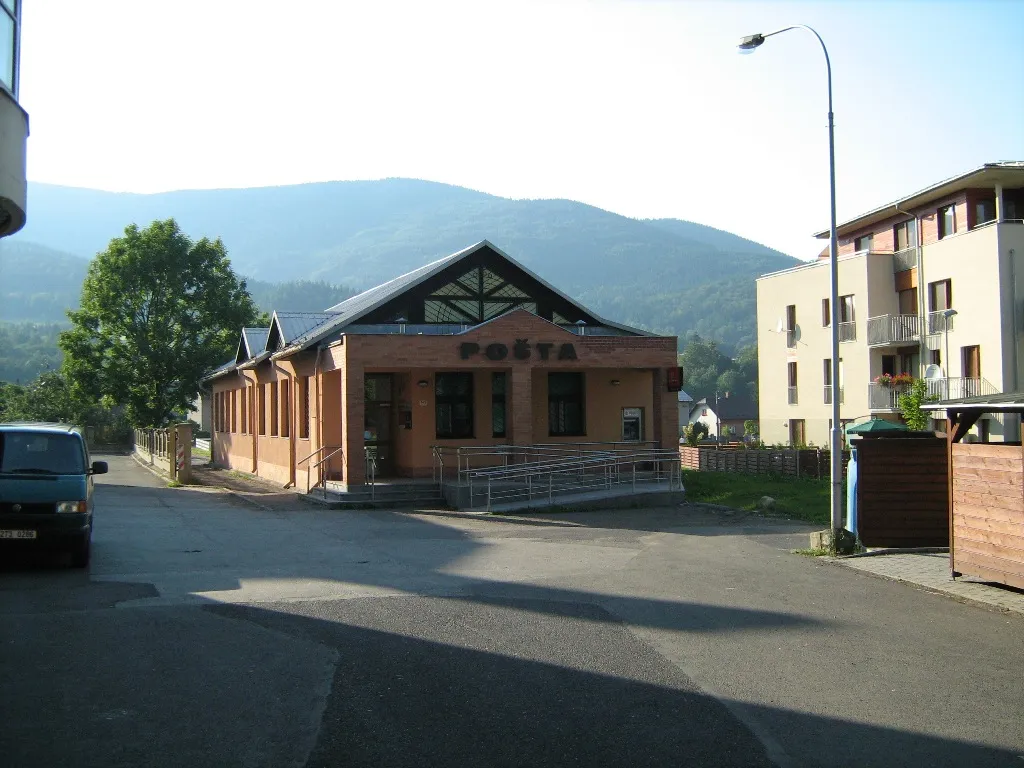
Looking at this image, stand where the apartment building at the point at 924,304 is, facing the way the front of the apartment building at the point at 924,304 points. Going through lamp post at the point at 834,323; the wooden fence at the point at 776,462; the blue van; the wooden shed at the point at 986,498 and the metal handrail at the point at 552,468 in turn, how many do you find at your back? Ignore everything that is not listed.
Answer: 0

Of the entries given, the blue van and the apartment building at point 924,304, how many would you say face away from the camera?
0

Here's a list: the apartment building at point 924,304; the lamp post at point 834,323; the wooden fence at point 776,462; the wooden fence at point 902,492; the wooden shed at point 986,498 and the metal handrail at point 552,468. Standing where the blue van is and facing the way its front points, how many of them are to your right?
0

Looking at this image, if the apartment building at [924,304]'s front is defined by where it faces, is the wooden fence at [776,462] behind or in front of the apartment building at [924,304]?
in front

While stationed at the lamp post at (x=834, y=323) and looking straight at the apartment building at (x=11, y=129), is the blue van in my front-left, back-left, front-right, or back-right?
front-right

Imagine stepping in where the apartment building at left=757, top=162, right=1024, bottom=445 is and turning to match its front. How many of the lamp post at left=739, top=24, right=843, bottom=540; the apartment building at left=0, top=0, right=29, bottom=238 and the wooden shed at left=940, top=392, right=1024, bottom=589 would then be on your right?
0

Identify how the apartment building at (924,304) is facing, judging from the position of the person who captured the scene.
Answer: facing the viewer and to the left of the viewer

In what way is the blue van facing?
toward the camera

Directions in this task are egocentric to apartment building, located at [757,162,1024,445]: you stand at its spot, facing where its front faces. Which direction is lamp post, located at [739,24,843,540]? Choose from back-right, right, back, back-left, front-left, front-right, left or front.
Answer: front-left

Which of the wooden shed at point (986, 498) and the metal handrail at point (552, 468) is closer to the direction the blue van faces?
the wooden shed

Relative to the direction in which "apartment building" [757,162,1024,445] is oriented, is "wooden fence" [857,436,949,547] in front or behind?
in front

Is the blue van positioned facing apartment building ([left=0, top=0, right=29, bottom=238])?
yes

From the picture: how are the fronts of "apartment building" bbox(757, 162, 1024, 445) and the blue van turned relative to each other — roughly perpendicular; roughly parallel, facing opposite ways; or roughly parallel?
roughly perpendicular

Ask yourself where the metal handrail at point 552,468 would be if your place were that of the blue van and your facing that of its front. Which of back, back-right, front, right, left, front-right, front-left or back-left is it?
back-left

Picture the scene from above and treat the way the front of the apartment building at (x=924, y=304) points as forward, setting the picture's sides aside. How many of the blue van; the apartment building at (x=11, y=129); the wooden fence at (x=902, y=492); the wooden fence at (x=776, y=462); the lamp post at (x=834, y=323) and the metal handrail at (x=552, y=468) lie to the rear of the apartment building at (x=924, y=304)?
0

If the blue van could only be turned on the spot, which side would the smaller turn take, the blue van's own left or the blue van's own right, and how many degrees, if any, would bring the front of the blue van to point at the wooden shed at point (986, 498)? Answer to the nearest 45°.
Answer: approximately 45° to the blue van's own left

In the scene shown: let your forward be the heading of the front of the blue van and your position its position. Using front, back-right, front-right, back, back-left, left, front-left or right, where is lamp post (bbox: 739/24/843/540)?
left

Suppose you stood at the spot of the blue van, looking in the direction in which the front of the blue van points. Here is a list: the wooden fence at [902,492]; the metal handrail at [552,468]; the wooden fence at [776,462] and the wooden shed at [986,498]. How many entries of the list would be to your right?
0
